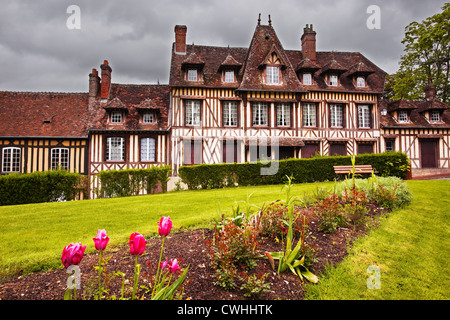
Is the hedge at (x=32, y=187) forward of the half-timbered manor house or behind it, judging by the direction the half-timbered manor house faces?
forward

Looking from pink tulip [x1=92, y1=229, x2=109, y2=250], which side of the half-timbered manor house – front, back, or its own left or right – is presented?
front

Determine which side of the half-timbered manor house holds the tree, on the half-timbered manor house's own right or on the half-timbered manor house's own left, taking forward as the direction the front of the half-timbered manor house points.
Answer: on the half-timbered manor house's own left

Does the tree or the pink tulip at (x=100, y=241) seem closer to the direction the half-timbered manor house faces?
the pink tulip

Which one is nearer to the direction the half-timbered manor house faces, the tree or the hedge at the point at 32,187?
the hedge

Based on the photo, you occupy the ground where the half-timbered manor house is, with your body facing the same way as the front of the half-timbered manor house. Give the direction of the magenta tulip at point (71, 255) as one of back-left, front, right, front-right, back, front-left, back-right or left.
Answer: front

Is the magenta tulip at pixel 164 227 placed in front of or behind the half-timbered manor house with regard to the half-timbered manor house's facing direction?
in front

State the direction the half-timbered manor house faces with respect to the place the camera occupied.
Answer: facing the viewer
